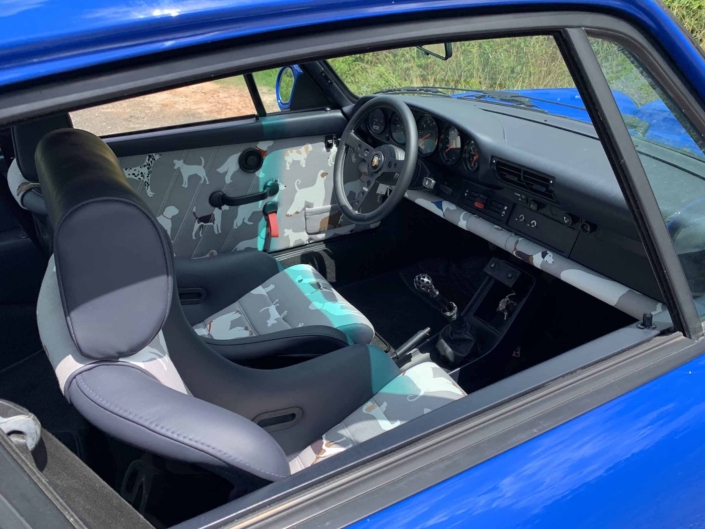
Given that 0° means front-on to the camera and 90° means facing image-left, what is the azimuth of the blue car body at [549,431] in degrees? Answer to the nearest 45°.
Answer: approximately 225°
